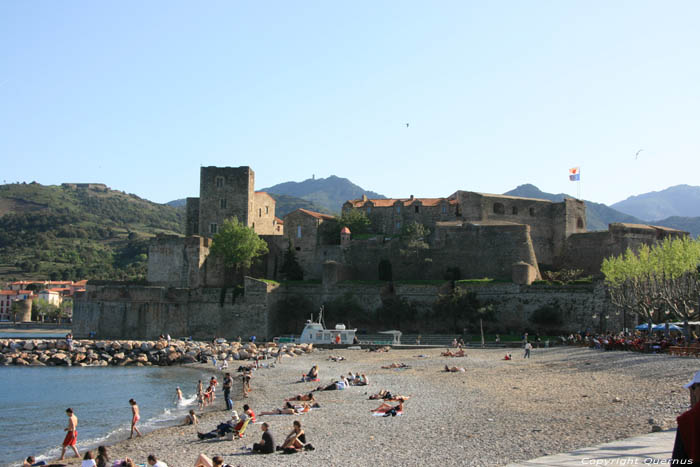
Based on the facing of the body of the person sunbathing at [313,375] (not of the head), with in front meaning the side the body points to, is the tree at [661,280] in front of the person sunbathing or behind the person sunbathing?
behind

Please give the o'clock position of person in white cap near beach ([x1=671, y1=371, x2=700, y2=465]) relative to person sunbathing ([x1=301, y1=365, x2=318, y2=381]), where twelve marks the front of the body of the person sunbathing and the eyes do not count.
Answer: The person in white cap near beach is roughly at 9 o'clock from the person sunbathing.

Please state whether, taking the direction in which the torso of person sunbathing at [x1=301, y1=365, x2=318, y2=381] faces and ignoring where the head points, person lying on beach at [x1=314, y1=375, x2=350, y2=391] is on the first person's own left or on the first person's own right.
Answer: on the first person's own left
